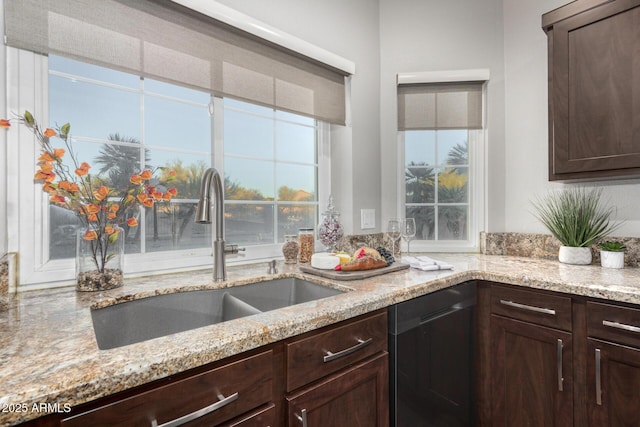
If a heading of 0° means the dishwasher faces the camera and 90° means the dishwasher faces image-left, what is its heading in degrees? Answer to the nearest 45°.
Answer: approximately 315°

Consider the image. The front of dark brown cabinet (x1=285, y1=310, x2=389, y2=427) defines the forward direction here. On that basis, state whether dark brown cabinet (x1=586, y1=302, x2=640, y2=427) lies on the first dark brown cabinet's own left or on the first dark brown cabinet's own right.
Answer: on the first dark brown cabinet's own left

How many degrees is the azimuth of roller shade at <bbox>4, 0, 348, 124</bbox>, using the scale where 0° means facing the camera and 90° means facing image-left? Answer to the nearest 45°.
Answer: approximately 315°

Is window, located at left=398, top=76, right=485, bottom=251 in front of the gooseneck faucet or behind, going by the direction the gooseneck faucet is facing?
behind

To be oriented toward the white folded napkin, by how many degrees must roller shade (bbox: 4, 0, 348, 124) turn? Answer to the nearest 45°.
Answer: approximately 45° to its left

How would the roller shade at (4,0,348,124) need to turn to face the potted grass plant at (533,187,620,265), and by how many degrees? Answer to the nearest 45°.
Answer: approximately 45° to its left

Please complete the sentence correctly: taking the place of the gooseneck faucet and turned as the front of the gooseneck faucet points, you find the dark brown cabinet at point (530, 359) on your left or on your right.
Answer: on your left
